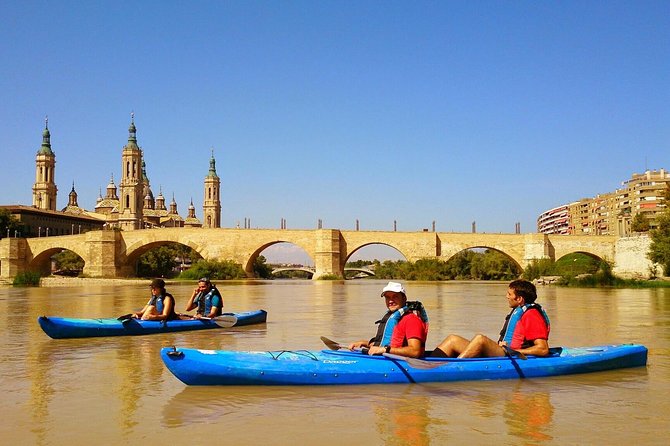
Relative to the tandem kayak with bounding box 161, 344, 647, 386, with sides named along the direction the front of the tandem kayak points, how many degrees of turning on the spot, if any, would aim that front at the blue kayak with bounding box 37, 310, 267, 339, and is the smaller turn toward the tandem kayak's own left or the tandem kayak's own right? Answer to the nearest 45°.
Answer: approximately 45° to the tandem kayak's own right

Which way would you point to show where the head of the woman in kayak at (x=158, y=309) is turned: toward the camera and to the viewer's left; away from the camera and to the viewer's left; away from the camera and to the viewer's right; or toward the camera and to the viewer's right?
toward the camera and to the viewer's left

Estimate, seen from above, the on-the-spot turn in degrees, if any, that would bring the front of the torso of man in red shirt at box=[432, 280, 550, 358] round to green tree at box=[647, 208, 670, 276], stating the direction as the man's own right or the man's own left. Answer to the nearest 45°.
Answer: approximately 90° to the man's own right

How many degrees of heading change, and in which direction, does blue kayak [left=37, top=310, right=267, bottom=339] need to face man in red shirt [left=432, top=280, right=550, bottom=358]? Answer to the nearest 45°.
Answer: approximately 135° to its left

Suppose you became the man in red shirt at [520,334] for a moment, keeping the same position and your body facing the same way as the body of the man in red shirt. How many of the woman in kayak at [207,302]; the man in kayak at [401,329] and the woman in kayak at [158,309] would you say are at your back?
0

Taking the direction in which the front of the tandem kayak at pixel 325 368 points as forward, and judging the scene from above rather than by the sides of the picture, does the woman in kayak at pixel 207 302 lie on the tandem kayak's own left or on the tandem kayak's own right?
on the tandem kayak's own right

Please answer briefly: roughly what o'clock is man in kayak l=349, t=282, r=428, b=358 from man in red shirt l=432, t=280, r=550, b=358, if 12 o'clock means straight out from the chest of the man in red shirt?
The man in kayak is roughly at 11 o'clock from the man in red shirt.

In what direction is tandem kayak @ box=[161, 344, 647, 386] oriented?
to the viewer's left

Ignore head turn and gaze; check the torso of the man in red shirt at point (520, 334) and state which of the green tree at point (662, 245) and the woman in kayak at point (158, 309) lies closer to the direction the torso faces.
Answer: the woman in kayak

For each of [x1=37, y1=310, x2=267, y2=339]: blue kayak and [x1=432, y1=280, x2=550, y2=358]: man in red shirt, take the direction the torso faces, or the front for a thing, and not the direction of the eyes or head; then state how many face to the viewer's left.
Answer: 2

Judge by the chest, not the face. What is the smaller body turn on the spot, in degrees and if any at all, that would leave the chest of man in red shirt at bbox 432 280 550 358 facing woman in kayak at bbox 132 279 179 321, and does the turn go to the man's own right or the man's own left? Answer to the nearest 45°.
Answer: approximately 45° to the man's own right

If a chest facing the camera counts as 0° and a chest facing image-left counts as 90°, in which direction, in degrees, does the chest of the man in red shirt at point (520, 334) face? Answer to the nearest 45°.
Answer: approximately 90°

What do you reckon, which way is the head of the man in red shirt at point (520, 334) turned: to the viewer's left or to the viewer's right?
to the viewer's left

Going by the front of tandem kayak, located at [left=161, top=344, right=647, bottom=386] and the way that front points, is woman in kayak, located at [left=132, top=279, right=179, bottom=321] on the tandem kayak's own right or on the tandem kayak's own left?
on the tandem kayak's own right

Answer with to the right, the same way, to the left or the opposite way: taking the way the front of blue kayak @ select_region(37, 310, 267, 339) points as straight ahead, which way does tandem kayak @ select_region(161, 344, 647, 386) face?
the same way

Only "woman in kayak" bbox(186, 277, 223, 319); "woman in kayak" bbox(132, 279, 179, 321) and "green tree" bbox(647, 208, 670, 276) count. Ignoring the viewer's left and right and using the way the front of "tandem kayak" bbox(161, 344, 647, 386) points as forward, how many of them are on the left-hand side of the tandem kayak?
0

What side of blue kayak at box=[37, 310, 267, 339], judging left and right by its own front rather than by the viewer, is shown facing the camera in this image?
left

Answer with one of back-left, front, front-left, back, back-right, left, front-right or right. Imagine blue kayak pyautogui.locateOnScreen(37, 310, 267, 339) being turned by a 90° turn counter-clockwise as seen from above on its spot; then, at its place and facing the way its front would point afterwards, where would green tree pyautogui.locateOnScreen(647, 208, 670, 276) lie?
back-left
